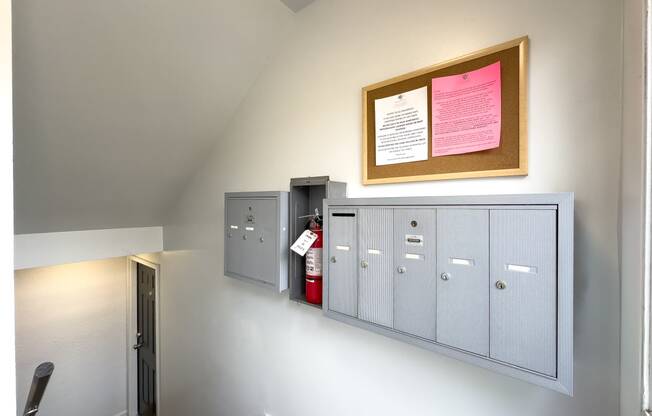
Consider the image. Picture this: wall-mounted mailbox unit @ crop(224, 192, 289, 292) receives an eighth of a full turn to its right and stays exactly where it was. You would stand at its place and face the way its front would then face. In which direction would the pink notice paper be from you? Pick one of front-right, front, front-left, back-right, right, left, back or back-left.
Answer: back-left

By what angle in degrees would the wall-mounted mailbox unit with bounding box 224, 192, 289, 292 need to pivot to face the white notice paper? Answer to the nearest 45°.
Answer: approximately 90° to its left

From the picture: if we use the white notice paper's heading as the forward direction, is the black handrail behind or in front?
in front

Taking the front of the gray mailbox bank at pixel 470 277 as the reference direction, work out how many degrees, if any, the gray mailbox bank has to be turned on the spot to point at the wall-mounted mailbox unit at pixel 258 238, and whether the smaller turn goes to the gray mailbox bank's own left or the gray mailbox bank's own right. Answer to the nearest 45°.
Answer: approximately 45° to the gray mailbox bank's own right

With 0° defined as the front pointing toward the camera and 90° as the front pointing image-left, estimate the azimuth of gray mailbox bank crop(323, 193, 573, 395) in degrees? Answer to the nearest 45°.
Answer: approximately 45°

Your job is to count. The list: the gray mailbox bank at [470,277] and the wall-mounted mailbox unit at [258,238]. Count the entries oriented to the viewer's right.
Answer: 0

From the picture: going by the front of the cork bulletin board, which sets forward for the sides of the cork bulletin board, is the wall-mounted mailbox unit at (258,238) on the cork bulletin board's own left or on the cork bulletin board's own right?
on the cork bulletin board's own right
